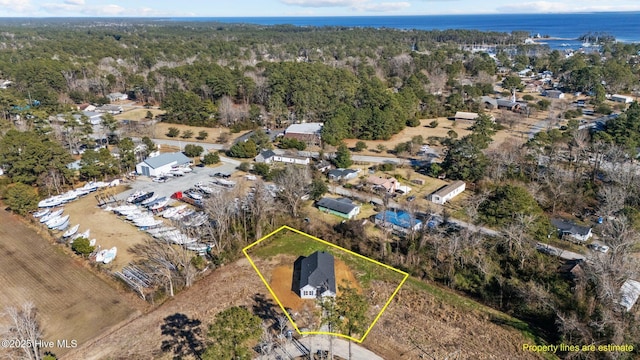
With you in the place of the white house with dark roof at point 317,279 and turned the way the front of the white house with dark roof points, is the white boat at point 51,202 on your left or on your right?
on your right

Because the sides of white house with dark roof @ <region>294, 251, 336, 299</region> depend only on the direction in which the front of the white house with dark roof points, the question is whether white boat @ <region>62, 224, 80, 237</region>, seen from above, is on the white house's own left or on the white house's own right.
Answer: on the white house's own right

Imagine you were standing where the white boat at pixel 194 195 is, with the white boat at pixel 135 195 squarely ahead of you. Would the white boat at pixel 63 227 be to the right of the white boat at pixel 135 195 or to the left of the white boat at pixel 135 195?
left

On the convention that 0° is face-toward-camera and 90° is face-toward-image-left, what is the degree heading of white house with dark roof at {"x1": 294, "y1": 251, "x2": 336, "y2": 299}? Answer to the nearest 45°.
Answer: approximately 0°

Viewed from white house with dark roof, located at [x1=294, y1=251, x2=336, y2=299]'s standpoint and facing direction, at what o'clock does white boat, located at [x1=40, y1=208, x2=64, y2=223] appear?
The white boat is roughly at 4 o'clock from the white house with dark roof.

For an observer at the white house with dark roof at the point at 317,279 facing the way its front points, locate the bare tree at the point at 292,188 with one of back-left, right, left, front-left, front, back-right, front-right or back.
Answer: back

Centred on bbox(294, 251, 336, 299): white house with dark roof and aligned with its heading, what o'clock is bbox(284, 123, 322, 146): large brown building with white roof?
The large brown building with white roof is roughly at 6 o'clock from the white house with dark roof.

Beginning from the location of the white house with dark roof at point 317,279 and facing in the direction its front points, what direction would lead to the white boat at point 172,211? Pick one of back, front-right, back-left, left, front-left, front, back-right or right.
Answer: back-right

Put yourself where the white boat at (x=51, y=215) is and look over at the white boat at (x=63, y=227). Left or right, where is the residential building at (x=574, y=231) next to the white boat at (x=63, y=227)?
left

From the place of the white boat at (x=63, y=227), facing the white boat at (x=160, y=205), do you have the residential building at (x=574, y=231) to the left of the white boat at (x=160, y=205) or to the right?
right

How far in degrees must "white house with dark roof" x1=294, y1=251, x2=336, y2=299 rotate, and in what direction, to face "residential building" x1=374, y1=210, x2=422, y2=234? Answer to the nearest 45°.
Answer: approximately 135° to its left

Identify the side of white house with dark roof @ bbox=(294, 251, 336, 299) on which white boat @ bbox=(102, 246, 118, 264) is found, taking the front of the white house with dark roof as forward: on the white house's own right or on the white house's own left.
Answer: on the white house's own right

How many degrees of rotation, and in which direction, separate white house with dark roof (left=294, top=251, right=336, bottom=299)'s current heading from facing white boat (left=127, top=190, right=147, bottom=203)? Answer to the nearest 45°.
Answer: approximately 135° to its right
